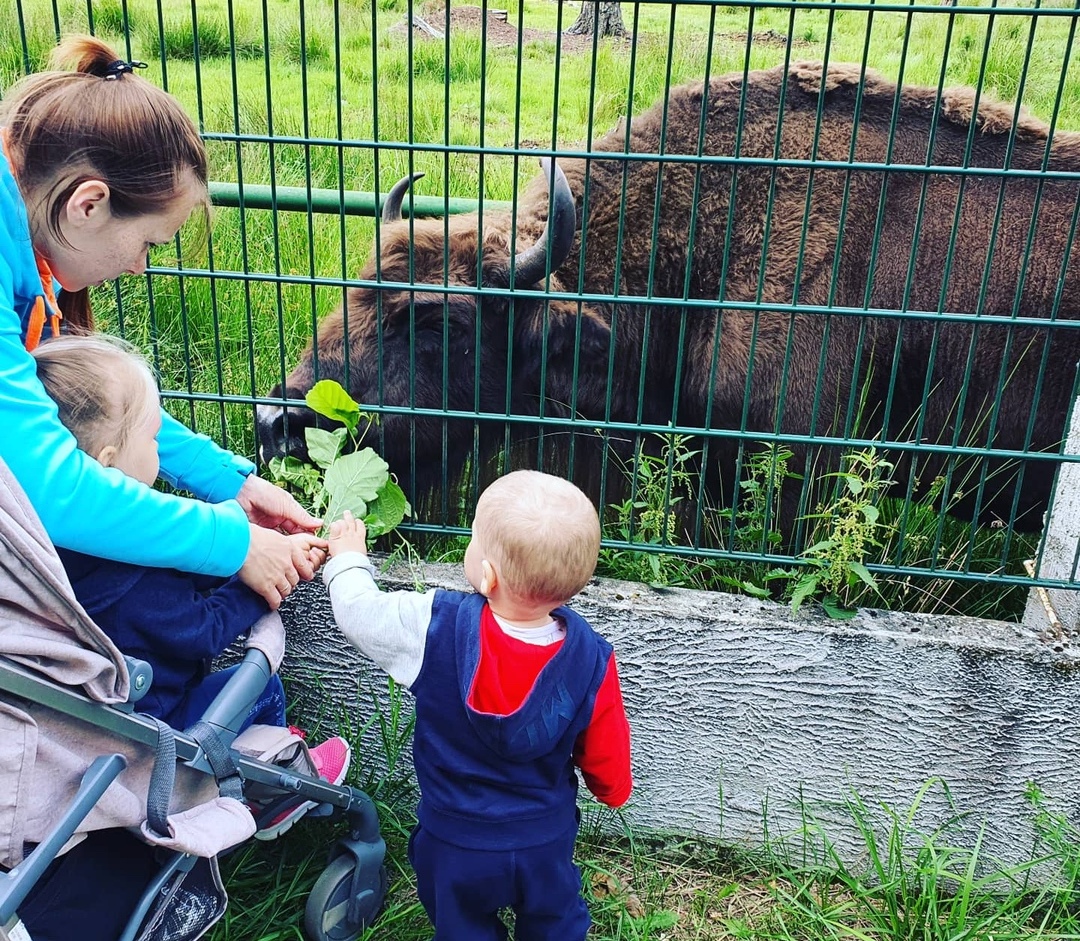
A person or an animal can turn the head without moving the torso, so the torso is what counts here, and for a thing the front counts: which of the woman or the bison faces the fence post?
the woman

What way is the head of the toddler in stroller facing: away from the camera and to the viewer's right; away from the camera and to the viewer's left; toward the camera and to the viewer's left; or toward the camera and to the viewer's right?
away from the camera and to the viewer's right

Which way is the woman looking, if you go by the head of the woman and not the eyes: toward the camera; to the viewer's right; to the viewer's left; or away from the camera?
to the viewer's right

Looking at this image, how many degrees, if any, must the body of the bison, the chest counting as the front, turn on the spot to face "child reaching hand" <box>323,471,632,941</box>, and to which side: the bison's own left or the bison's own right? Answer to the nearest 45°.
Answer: approximately 90° to the bison's own left

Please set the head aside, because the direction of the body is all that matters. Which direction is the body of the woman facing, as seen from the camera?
to the viewer's right

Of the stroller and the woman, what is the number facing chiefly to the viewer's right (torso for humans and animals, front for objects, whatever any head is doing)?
2

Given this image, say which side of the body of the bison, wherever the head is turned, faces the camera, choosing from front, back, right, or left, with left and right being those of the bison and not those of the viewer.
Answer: left

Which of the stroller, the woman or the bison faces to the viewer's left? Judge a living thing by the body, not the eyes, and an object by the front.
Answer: the bison

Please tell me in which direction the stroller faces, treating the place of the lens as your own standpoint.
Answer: facing to the right of the viewer

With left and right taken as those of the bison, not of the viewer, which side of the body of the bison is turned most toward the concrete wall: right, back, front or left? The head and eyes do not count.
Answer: left
